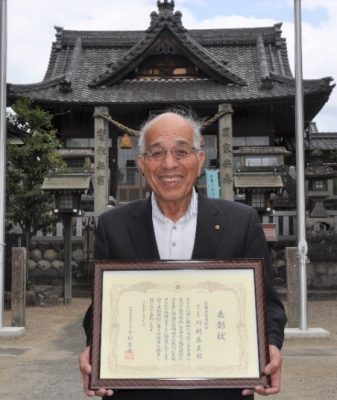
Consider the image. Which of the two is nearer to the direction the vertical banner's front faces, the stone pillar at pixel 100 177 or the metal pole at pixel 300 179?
the metal pole

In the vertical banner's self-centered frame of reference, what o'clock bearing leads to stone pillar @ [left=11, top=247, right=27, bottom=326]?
The stone pillar is roughly at 1 o'clock from the vertical banner.

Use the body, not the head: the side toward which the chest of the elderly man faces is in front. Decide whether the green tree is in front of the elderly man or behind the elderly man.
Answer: behind

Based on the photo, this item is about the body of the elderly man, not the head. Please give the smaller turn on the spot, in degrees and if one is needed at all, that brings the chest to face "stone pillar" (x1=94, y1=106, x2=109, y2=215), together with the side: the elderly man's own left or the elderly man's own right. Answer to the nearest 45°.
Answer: approximately 180°

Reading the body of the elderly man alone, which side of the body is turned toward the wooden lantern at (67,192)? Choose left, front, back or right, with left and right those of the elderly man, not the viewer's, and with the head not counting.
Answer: back

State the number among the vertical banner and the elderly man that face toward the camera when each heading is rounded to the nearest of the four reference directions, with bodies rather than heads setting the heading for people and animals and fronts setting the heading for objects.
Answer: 2

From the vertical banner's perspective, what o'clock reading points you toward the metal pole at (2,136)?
The metal pole is roughly at 1 o'clock from the vertical banner.

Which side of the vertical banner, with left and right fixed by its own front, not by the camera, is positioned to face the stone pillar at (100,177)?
right

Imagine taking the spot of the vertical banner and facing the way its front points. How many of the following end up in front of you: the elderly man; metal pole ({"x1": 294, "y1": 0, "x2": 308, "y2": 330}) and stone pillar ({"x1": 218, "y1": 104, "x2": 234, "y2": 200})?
2

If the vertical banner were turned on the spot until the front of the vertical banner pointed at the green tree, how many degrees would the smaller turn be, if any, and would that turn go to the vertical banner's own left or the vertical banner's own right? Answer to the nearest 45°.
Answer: approximately 45° to the vertical banner's own right
